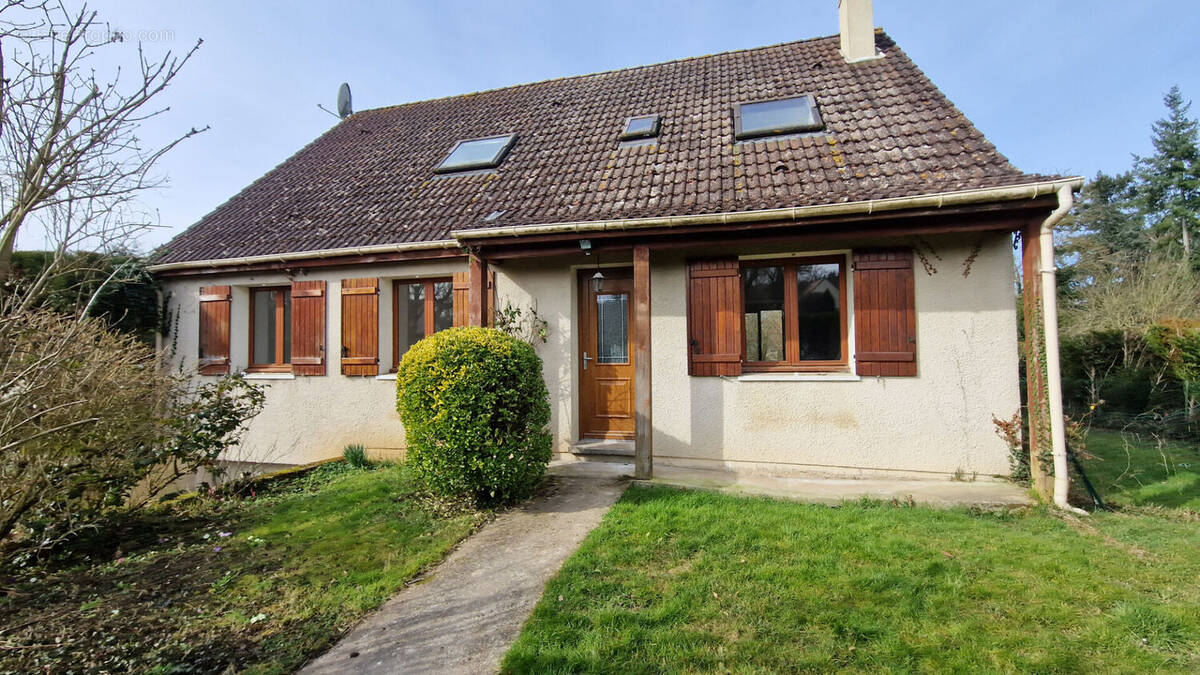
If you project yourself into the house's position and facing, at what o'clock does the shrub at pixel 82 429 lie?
The shrub is roughly at 2 o'clock from the house.

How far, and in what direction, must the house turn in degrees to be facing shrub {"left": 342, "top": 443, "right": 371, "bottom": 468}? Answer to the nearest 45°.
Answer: approximately 90° to its right

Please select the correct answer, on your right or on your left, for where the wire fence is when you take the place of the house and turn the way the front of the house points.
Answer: on your left

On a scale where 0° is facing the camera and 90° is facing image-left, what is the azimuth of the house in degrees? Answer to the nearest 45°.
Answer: approximately 0°

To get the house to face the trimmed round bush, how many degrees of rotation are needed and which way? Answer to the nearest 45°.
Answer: approximately 45° to its right
